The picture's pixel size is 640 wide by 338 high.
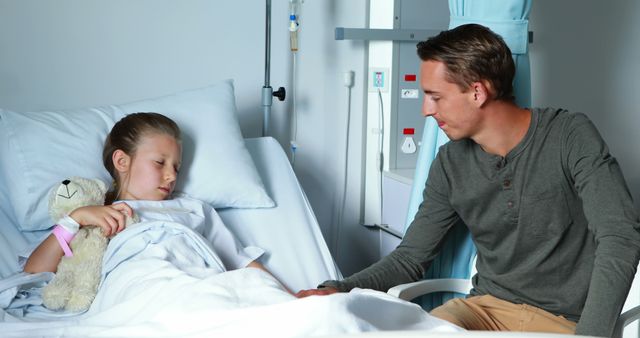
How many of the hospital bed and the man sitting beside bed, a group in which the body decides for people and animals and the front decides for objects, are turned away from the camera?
0

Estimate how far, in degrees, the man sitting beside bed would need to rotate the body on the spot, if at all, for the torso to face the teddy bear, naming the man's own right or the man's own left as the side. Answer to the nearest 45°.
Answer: approximately 45° to the man's own right

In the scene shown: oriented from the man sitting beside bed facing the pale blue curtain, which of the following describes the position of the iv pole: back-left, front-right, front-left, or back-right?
front-left

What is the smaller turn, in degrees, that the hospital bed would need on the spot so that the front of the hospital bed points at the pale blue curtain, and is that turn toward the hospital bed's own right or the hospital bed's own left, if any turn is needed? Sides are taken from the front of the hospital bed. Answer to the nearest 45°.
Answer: approximately 45° to the hospital bed's own left

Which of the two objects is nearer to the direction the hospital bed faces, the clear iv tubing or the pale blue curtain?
the pale blue curtain

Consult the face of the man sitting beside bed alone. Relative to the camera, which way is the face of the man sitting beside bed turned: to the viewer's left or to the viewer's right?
to the viewer's left

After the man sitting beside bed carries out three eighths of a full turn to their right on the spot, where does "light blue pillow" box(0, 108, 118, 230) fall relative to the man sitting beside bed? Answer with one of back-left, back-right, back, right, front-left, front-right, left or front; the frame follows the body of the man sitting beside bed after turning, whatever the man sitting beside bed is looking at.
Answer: left

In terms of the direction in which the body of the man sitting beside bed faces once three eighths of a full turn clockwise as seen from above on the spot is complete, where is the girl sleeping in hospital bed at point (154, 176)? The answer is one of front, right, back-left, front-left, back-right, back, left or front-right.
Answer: left

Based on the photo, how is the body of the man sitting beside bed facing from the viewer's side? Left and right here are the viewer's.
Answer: facing the viewer and to the left of the viewer

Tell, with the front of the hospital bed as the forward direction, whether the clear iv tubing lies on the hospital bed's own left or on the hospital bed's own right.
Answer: on the hospital bed's own left

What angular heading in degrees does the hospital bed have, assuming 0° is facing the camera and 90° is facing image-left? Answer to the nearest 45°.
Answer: approximately 315°
